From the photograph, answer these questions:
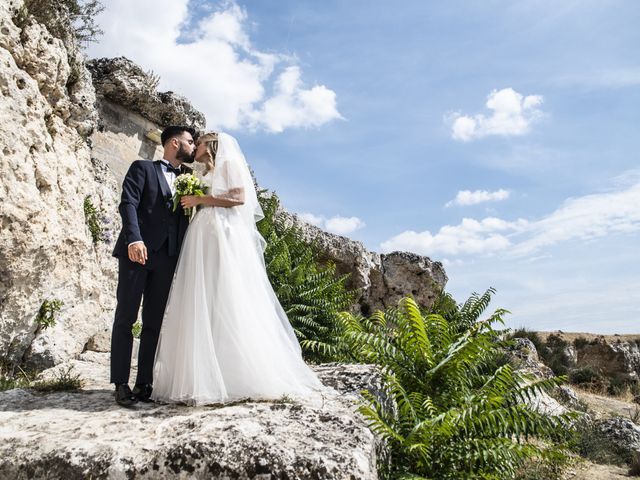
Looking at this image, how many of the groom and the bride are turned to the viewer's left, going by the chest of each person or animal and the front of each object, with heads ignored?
1

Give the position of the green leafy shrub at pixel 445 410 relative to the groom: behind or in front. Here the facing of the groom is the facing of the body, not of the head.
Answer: in front

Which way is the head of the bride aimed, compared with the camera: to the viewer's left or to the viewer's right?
to the viewer's left

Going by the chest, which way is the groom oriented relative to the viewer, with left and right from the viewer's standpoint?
facing the viewer and to the right of the viewer

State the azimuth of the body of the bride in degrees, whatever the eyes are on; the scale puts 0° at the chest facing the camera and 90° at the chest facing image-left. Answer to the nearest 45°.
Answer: approximately 90°

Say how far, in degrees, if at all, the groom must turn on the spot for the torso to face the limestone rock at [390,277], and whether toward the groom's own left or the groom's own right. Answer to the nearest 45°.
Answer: approximately 90° to the groom's own left

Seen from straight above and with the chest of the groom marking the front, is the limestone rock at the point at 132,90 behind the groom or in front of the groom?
behind

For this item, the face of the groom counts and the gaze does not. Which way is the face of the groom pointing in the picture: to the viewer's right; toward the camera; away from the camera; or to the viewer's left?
to the viewer's right

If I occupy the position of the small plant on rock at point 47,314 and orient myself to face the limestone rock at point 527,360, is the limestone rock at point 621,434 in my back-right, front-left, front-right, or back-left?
front-right

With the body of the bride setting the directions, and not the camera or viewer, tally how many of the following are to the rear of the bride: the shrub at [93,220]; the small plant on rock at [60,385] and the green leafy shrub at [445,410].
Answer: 1

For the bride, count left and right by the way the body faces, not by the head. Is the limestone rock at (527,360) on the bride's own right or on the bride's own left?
on the bride's own right

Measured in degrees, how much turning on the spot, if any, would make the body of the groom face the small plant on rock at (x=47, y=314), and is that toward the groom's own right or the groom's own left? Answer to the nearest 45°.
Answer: approximately 180°

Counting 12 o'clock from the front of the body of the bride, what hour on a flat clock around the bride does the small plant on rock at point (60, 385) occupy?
The small plant on rock is roughly at 1 o'clock from the bride.

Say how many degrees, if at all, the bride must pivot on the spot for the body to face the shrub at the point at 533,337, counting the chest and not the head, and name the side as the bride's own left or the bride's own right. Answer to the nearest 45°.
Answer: approximately 135° to the bride's own right
